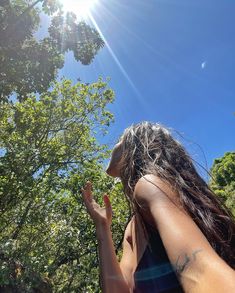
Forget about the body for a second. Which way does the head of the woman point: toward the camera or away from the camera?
away from the camera

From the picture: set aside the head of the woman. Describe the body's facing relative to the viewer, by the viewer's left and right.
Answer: facing to the left of the viewer
